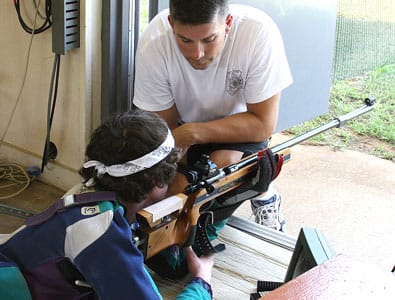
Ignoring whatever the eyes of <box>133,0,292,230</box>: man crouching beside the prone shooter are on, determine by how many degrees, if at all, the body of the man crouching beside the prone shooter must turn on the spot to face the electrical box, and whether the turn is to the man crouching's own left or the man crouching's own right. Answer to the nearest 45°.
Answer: approximately 135° to the man crouching's own right

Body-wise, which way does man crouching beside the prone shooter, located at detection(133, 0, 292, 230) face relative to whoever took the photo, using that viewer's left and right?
facing the viewer
